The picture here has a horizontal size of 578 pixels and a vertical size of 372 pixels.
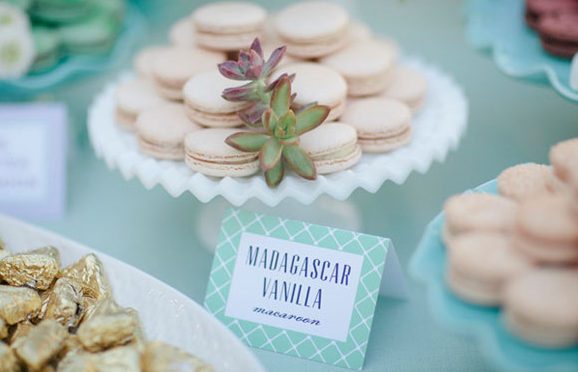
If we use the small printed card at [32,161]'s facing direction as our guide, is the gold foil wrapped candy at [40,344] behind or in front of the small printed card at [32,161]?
in front

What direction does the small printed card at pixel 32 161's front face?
toward the camera

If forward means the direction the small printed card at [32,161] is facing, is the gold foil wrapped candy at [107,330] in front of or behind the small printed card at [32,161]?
in front

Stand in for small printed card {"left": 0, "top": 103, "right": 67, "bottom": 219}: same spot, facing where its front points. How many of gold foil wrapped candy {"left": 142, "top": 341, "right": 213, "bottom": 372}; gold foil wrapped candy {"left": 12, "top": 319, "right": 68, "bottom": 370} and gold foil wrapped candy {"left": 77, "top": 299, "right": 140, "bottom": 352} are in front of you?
3

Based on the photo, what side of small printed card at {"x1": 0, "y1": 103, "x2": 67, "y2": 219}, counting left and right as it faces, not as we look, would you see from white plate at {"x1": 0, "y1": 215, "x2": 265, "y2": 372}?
front

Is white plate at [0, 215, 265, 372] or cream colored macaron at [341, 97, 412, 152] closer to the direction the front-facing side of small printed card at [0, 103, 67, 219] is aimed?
the white plate

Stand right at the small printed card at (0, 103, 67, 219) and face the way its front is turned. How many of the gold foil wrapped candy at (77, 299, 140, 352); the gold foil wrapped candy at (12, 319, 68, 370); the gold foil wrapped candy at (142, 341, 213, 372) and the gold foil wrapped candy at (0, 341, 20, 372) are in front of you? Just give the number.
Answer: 4

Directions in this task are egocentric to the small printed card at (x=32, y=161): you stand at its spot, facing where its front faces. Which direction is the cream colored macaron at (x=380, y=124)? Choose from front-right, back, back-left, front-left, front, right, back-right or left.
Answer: front-left

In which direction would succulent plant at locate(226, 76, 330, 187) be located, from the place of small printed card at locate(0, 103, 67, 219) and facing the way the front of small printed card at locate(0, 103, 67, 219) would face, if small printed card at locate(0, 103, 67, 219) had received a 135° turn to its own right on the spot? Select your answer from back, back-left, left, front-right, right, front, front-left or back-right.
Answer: back

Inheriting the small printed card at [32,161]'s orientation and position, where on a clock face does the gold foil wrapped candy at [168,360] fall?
The gold foil wrapped candy is roughly at 12 o'clock from the small printed card.

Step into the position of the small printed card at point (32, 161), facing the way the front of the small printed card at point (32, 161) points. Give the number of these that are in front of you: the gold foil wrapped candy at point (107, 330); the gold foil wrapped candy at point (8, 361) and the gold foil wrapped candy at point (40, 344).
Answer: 3

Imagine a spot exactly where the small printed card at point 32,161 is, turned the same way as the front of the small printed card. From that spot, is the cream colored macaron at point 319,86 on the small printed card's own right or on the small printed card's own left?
on the small printed card's own left
